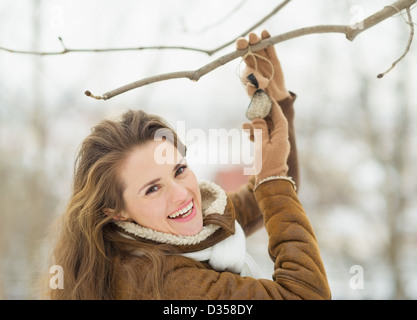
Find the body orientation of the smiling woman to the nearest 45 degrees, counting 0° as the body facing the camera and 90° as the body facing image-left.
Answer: approximately 270°
